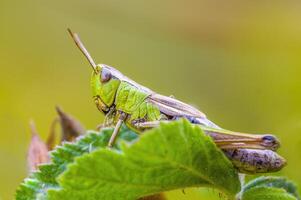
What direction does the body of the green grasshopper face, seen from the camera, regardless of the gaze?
to the viewer's left
